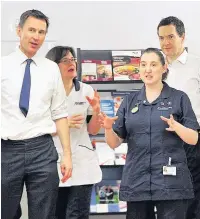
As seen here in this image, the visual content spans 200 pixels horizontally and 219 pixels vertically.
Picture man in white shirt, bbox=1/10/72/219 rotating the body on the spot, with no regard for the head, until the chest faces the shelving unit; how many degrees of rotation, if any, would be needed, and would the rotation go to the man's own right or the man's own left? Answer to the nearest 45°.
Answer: approximately 135° to the man's own left

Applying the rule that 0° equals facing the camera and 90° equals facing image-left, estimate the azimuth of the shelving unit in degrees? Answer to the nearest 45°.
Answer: approximately 0°

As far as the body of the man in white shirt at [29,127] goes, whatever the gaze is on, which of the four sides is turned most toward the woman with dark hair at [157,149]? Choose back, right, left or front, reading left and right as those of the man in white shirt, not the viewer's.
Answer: left

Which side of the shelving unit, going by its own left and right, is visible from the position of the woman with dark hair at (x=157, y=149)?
front

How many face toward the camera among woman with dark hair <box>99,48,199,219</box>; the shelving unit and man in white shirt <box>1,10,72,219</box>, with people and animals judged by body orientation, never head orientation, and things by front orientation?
3

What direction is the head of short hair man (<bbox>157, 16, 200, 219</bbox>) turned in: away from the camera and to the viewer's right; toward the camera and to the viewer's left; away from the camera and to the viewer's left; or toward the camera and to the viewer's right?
toward the camera and to the viewer's left

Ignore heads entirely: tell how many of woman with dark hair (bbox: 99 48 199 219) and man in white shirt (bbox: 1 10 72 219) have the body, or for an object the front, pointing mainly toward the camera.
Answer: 2

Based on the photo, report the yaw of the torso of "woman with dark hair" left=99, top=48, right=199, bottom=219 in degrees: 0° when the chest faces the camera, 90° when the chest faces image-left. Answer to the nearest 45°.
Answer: approximately 0°
